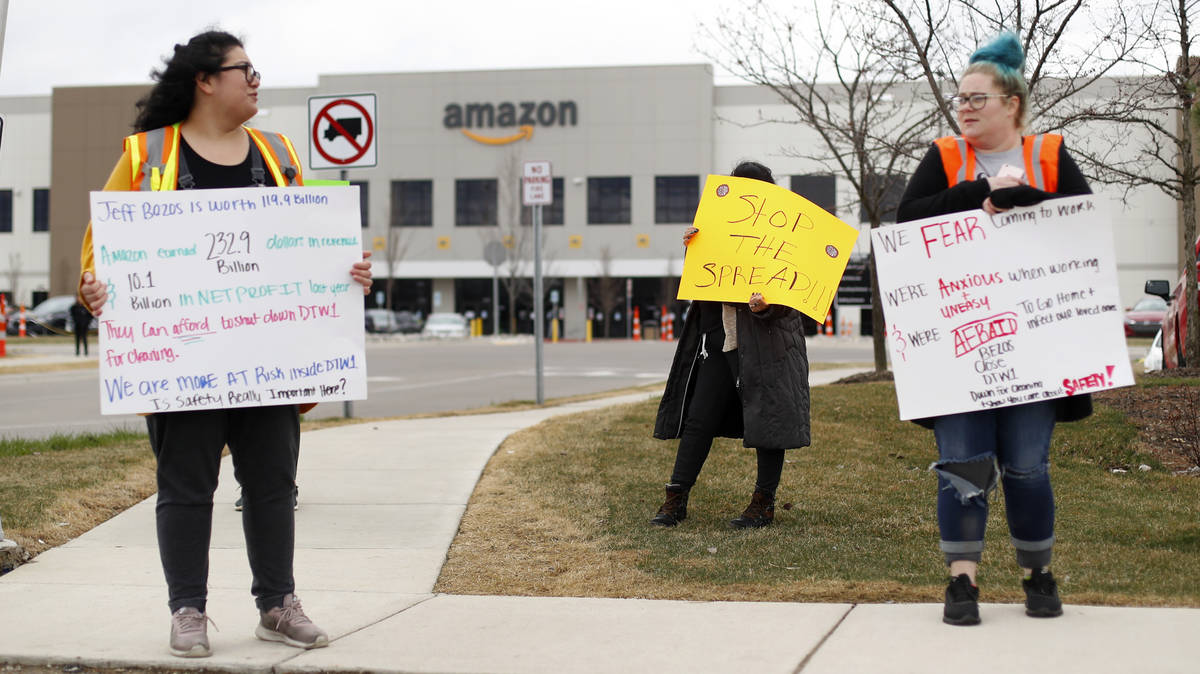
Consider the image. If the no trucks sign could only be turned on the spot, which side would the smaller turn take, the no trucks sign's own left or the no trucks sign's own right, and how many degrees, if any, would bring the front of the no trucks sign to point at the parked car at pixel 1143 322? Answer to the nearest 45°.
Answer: approximately 135° to the no trucks sign's own left

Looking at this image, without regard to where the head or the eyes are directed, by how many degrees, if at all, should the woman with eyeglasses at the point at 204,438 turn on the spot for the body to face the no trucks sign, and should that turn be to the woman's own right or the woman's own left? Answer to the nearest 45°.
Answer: approximately 180°

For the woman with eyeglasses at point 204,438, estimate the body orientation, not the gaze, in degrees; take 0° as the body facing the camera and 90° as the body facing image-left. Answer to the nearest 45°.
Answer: approximately 0°

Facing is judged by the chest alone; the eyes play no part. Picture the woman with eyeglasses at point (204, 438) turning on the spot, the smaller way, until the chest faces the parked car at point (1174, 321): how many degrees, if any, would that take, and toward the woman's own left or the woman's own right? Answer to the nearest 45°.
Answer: approximately 135° to the woman's own left

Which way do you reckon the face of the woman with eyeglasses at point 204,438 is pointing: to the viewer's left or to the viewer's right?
to the viewer's right

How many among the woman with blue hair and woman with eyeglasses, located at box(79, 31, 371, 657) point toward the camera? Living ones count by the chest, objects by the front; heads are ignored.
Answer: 2

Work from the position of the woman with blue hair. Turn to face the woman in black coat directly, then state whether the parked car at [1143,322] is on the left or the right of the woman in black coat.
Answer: right

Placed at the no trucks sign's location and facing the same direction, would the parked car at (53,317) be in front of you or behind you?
behind

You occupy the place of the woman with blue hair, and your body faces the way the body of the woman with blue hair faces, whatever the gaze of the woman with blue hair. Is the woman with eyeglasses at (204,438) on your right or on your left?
on your right

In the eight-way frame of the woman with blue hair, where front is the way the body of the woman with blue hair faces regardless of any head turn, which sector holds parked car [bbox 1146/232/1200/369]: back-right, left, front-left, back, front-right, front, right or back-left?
back

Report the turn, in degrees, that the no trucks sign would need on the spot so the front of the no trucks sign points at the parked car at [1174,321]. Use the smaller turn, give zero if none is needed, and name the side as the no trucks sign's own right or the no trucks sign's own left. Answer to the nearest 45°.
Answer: approximately 90° to the no trucks sign's own left

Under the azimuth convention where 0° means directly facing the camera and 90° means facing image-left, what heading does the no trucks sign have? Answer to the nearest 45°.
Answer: approximately 0°

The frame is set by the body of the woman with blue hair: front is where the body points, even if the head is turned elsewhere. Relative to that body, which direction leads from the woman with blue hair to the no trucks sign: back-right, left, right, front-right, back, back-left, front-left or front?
back-right
